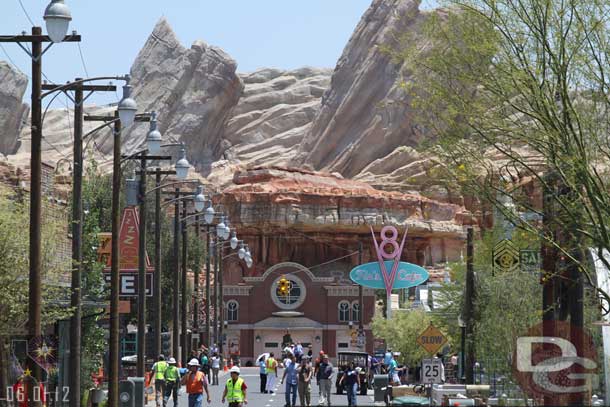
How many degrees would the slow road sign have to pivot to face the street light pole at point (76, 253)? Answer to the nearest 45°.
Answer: approximately 45° to its right

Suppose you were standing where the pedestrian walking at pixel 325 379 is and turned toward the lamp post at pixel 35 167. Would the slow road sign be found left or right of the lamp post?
left

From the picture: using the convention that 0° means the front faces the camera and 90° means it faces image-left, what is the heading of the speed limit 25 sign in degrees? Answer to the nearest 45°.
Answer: approximately 0°

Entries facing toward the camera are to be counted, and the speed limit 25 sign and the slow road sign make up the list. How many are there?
2

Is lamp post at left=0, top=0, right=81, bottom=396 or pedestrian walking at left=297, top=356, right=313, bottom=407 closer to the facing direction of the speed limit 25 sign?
the lamp post

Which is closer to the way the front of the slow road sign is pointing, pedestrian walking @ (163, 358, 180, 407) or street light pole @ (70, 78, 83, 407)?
the street light pole

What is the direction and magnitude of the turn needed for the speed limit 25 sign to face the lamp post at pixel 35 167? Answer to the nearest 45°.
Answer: approximately 45° to its right

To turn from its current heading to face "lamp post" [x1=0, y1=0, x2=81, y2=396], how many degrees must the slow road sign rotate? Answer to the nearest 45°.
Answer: approximately 45° to its right
